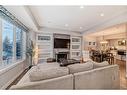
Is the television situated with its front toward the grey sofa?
yes

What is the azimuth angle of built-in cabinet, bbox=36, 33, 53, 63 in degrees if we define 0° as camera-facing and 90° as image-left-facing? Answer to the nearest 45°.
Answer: approximately 0°

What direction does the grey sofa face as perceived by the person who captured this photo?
facing away from the viewer and to the left of the viewer

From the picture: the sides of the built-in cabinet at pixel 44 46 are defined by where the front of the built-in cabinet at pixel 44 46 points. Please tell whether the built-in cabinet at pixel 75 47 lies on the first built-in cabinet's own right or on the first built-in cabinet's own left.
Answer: on the first built-in cabinet's own left

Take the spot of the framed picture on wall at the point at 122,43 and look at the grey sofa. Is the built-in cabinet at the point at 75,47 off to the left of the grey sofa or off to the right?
right

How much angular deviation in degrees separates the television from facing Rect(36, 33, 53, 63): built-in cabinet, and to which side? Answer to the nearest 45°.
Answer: approximately 45° to its right

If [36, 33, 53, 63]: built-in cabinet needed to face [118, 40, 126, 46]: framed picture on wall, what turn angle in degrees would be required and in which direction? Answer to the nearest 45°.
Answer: approximately 90° to its left

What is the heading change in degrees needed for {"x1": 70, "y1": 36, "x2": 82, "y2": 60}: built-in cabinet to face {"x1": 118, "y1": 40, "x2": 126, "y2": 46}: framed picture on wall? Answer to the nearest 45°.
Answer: approximately 90° to its left
